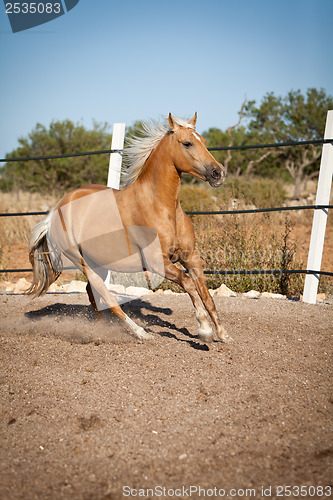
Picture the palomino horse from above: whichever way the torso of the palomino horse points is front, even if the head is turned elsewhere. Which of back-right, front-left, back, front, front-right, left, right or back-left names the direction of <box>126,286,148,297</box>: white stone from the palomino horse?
back-left

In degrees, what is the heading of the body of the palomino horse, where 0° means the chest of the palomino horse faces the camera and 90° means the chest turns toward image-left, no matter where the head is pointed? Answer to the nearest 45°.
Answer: approximately 315°

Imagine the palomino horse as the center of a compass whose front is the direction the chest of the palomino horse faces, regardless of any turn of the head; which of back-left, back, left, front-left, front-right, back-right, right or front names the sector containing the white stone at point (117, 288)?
back-left

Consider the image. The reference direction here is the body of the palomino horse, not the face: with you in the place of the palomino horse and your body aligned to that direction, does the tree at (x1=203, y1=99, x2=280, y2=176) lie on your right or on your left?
on your left

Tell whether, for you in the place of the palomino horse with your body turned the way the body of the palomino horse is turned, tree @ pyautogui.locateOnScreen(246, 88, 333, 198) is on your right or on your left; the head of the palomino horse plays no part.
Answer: on your left

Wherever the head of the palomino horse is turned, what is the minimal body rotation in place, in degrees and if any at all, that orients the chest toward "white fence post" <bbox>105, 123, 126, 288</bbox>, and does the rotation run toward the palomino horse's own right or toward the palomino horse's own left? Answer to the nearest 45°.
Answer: approximately 135° to the palomino horse's own left

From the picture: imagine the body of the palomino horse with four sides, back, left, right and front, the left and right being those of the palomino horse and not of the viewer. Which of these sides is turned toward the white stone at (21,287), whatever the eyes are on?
back

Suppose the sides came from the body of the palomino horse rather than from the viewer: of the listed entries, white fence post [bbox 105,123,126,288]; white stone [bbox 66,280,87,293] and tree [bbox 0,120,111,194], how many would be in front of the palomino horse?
0

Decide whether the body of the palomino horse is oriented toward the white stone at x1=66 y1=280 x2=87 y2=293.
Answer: no

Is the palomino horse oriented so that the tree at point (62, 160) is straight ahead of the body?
no
